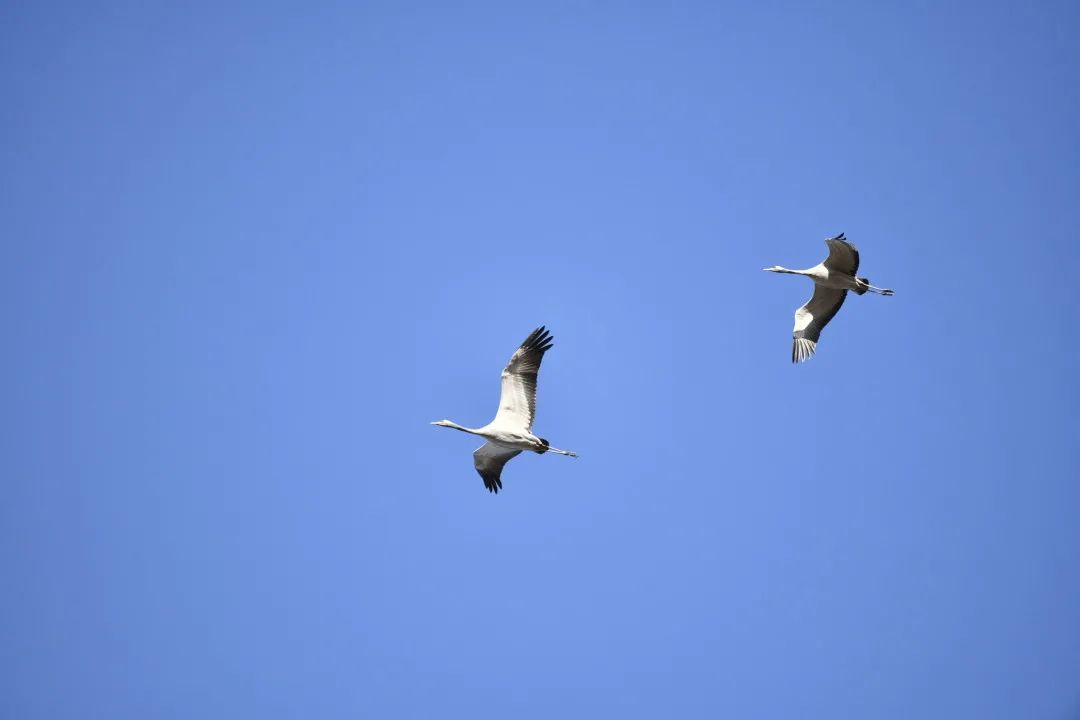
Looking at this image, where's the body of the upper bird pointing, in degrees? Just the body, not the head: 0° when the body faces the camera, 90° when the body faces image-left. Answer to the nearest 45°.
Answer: approximately 90°

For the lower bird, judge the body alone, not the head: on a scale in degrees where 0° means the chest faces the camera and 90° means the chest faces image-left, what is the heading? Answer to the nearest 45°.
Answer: approximately 90°
